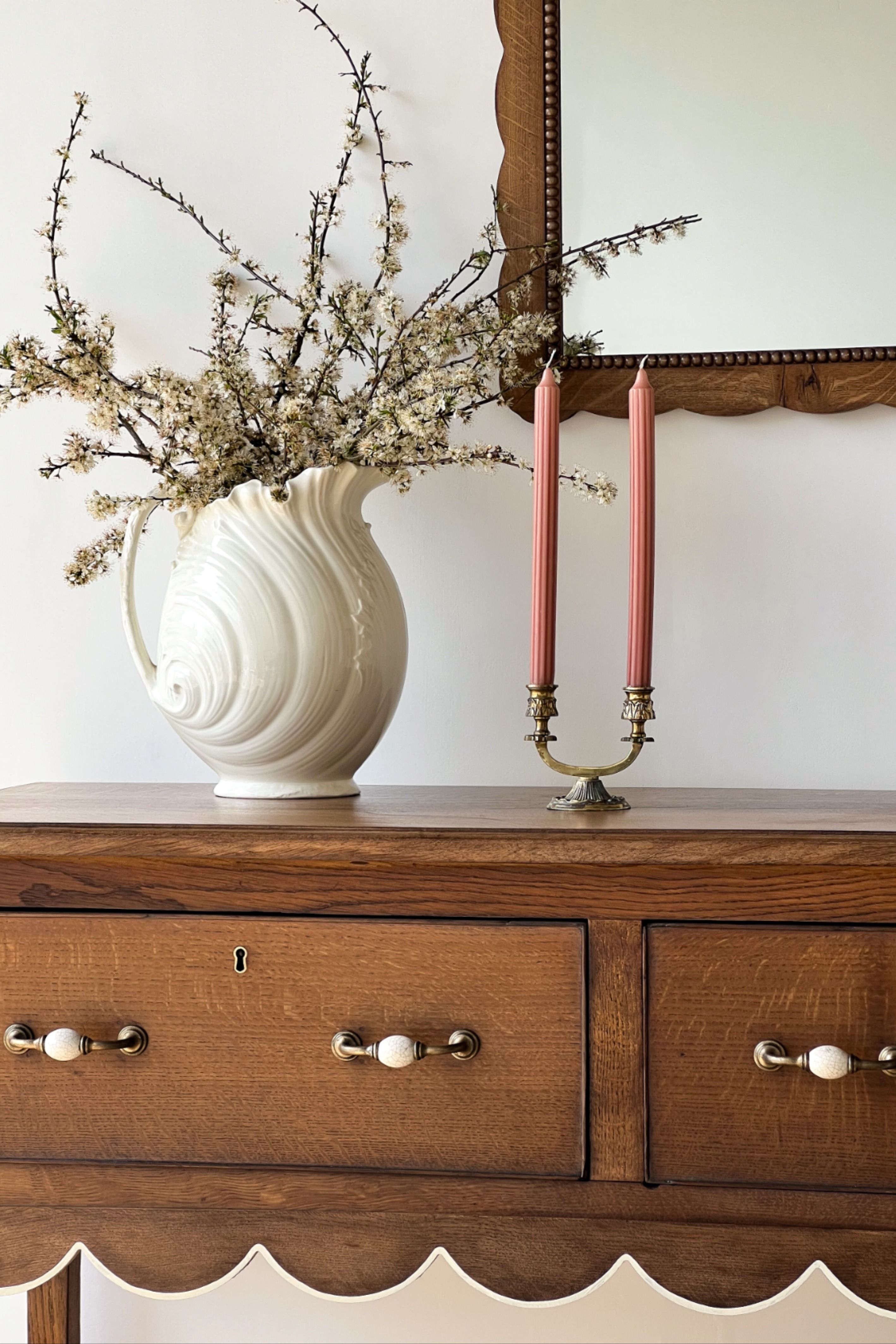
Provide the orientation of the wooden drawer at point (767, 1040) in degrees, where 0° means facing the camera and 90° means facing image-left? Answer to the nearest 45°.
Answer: approximately 0°

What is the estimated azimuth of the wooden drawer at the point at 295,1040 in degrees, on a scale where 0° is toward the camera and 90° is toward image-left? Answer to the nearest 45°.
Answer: approximately 0°

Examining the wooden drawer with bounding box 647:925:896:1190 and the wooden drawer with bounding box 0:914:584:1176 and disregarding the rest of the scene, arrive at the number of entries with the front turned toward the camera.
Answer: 2

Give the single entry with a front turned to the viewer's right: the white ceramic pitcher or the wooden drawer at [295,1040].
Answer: the white ceramic pitcher

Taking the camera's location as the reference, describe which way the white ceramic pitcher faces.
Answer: facing to the right of the viewer
